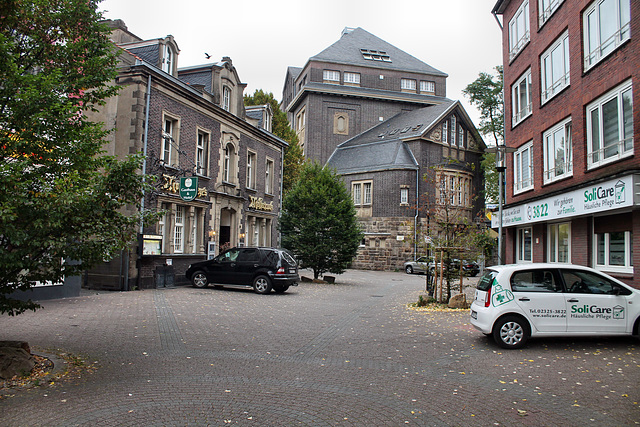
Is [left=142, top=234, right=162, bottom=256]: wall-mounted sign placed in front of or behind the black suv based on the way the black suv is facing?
in front

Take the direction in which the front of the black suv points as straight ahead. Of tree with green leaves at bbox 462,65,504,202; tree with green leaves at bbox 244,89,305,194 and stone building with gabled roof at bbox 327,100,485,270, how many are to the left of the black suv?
0

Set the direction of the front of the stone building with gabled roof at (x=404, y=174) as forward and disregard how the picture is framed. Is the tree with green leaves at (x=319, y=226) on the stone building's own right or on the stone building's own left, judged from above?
on the stone building's own right

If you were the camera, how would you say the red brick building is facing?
facing the viewer and to the left of the viewer

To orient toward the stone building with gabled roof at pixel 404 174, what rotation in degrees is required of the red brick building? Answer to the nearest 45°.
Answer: approximately 90° to its right

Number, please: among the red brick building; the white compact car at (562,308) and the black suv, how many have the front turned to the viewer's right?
1

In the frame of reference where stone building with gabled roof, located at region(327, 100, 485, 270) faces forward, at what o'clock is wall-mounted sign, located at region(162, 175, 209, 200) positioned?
The wall-mounted sign is roughly at 2 o'clock from the stone building with gabled roof.

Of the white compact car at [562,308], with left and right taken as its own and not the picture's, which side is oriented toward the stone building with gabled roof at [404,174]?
left

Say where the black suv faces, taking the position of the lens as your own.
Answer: facing away from the viewer and to the left of the viewer

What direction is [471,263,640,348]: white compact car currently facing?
to the viewer's right

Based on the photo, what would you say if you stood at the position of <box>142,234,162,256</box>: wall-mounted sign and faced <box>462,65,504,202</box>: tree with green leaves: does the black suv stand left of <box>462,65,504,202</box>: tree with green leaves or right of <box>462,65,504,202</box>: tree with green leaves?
right

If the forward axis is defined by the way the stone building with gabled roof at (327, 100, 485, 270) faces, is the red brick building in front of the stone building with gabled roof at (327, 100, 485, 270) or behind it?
in front

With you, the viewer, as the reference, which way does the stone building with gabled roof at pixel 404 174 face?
facing the viewer and to the right of the viewer

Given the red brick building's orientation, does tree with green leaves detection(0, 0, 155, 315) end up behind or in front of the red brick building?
in front

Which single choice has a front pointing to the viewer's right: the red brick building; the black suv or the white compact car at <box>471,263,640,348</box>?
the white compact car

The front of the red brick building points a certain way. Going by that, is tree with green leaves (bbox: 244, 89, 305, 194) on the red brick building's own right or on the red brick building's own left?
on the red brick building's own right
